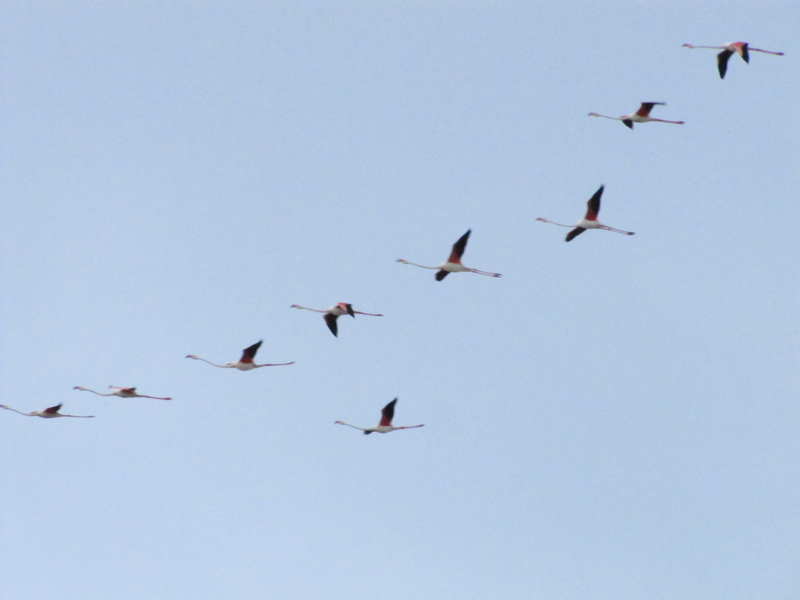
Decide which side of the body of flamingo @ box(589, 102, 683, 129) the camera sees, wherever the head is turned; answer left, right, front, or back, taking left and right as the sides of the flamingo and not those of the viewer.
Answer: left

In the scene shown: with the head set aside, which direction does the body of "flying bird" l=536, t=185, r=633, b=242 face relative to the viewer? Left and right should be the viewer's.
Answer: facing to the left of the viewer

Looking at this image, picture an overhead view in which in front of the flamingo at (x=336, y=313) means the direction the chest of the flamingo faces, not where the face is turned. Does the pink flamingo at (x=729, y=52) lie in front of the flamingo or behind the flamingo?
behind

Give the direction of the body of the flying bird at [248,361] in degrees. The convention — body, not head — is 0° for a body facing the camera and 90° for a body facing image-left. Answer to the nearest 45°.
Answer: approximately 90°

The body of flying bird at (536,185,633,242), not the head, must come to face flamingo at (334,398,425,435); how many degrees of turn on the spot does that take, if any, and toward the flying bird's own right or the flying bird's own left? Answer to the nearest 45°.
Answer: approximately 45° to the flying bird's own left

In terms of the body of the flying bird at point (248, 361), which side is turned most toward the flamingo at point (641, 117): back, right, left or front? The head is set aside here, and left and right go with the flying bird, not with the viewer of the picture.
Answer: back

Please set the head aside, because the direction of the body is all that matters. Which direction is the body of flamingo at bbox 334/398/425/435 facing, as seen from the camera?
to the viewer's left

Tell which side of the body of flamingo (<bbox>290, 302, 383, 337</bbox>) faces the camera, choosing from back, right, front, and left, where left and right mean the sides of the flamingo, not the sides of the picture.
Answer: left
